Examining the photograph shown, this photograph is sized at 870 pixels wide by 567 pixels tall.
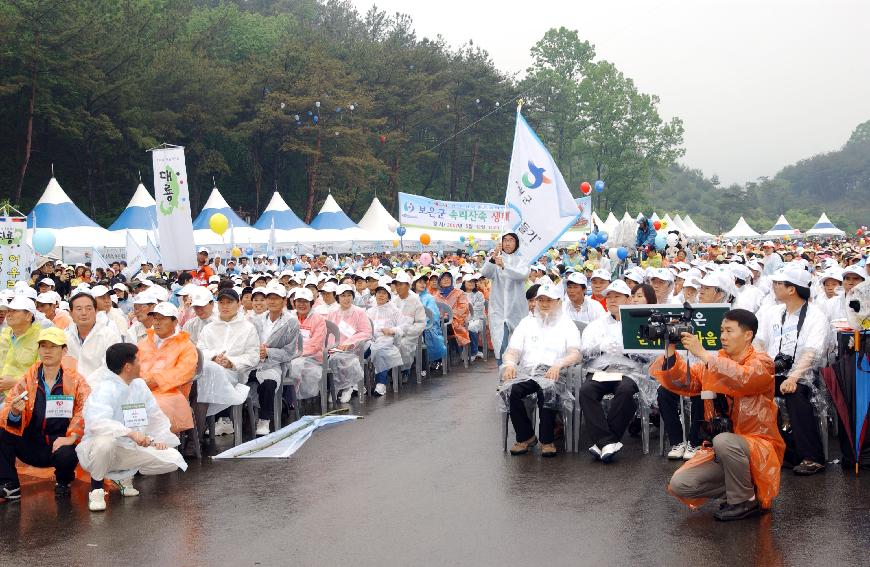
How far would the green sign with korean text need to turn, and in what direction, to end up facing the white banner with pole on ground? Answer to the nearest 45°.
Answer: approximately 90° to its right

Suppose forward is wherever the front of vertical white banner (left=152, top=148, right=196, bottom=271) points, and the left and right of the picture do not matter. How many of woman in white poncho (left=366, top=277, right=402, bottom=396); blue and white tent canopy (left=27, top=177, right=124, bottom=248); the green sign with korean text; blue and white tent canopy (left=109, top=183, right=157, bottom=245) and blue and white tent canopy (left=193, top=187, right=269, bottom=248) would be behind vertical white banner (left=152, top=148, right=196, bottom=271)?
3

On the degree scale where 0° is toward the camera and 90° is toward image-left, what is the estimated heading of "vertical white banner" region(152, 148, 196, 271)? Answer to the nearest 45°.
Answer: approximately 0°

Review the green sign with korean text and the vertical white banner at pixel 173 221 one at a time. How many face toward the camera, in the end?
2

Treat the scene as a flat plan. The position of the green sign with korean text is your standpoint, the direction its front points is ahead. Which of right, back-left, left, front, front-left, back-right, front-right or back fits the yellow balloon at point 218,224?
back-right

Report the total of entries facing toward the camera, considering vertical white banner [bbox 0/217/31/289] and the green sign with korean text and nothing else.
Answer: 2

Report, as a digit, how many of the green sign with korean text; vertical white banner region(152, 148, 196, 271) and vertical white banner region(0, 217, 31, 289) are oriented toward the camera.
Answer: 3

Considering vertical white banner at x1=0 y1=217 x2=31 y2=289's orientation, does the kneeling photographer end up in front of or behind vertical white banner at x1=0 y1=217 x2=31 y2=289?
in front

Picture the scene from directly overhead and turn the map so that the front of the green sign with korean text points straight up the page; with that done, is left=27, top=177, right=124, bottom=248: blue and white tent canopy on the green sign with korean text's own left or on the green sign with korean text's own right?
on the green sign with korean text's own right

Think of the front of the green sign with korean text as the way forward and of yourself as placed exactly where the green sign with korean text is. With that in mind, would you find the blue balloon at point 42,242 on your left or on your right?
on your right

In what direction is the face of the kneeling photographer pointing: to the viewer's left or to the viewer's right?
to the viewer's left
